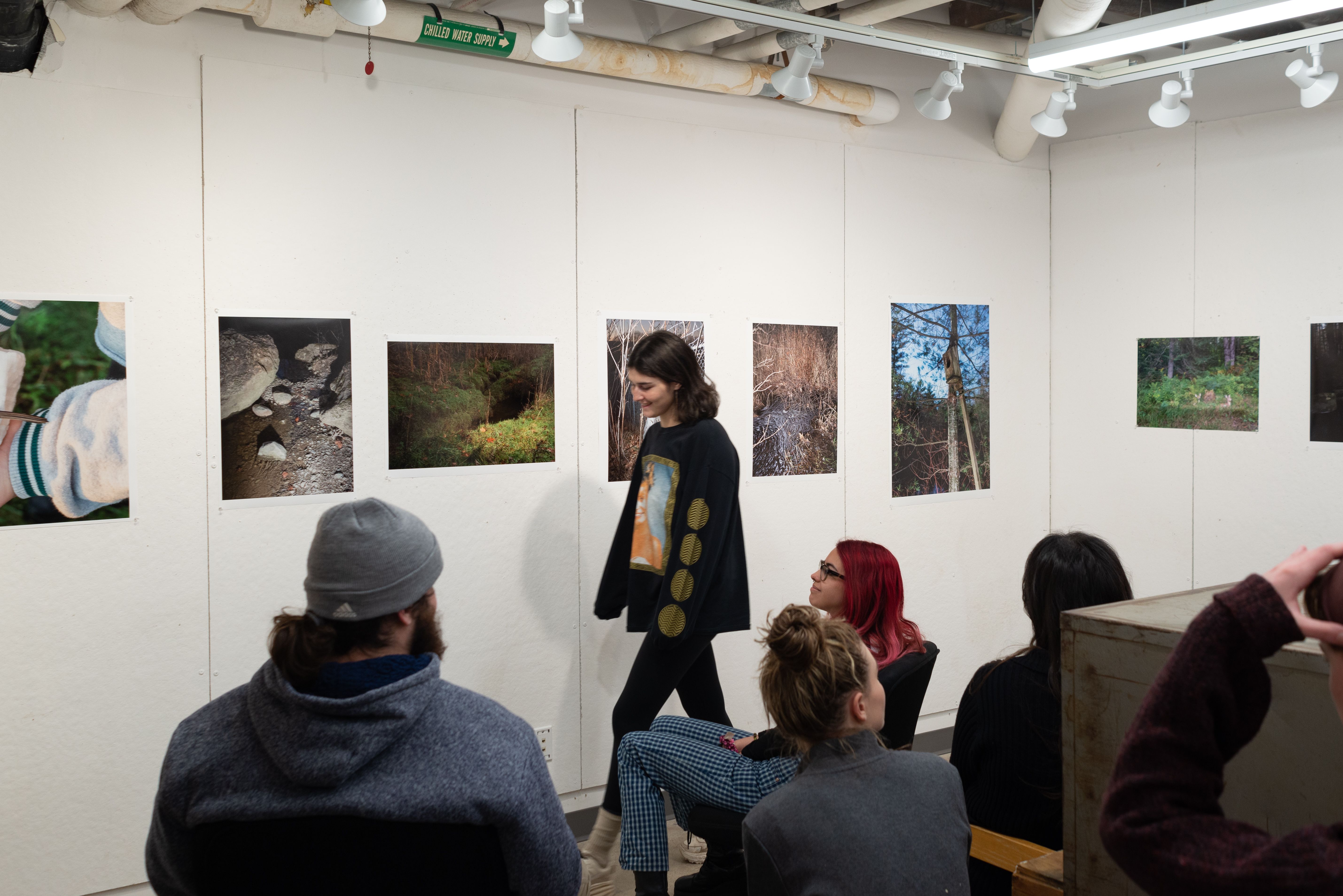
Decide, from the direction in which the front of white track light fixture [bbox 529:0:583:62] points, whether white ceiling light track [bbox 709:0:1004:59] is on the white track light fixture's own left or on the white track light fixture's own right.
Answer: on the white track light fixture's own right

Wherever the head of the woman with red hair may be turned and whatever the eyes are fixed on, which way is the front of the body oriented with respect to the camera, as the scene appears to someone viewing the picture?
to the viewer's left

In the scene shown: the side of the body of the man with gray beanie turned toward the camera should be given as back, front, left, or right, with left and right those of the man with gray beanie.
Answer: back

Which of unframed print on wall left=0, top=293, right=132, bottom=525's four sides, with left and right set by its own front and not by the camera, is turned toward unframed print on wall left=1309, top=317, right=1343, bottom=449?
left

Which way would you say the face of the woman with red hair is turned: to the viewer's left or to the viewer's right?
to the viewer's left

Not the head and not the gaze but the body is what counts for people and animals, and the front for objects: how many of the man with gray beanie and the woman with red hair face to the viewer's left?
1

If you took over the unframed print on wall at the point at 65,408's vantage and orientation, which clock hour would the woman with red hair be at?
The woman with red hair is roughly at 10 o'clock from the unframed print on wall.

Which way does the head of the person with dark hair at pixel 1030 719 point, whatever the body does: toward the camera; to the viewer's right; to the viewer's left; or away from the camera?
away from the camera

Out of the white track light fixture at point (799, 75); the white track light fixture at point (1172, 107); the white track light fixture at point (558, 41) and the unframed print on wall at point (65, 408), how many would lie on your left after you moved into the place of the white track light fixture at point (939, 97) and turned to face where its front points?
3

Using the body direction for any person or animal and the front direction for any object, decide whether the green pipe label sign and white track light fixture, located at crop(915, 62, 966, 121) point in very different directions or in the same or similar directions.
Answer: very different directions
